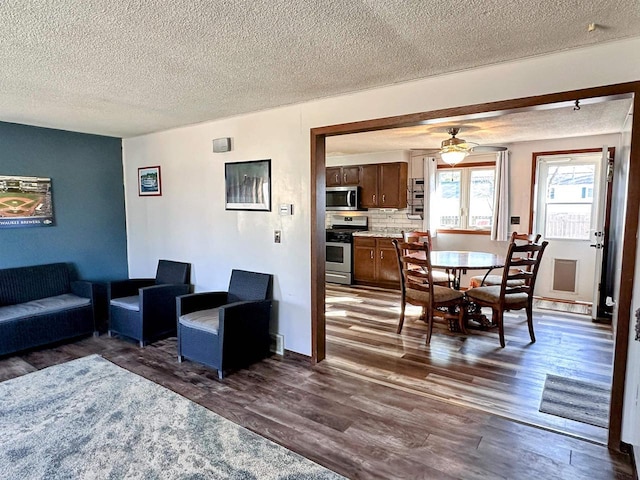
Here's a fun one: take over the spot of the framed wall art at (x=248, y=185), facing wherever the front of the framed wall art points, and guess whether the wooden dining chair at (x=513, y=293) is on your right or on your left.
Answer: on your left

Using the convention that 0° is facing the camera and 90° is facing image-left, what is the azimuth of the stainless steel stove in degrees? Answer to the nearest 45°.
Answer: approximately 45°

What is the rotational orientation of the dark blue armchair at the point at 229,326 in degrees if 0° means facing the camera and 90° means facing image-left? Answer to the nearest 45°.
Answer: approximately 45°

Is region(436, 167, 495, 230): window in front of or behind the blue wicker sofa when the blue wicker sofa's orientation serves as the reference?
in front

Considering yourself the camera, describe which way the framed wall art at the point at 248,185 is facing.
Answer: facing the viewer and to the left of the viewer

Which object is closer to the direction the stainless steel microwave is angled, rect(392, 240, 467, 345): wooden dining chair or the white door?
the wooden dining chair

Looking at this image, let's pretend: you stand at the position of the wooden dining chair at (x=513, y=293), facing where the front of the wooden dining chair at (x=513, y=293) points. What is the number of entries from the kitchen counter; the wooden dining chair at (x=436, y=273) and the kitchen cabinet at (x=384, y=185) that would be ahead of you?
3

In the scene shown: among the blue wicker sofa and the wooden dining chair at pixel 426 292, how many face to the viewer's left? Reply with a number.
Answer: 0

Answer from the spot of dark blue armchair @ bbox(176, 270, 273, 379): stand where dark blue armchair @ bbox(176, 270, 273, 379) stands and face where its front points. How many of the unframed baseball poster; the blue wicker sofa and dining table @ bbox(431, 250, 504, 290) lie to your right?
2

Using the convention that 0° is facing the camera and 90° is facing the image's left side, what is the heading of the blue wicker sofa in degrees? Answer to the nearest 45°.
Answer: approximately 315°

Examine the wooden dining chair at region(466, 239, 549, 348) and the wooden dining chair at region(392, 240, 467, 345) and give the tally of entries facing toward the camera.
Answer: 0

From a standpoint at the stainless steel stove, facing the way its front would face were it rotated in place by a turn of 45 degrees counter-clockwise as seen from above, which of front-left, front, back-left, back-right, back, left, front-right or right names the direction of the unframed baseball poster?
front-right

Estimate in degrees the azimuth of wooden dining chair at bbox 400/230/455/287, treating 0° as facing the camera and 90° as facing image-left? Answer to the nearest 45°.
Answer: approximately 315°

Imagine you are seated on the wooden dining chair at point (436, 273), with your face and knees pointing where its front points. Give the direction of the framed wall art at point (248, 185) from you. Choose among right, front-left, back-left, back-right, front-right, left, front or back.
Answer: right

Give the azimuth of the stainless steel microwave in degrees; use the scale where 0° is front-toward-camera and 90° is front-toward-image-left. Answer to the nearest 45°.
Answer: approximately 45°

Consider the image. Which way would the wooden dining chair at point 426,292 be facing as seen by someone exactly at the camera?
facing away from the viewer and to the right of the viewer
